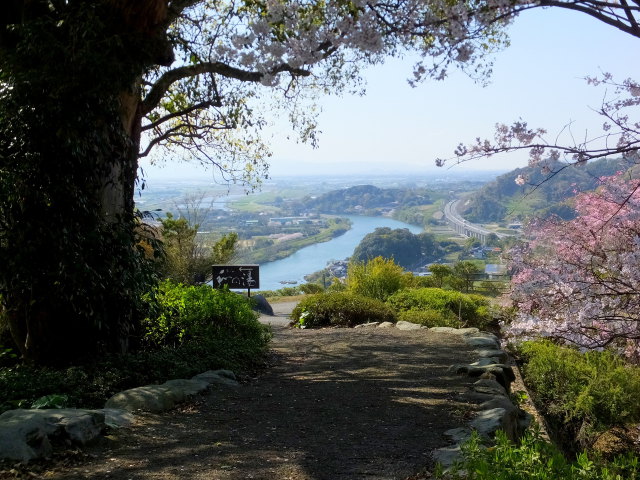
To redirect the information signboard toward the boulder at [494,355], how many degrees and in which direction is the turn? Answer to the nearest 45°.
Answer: approximately 45° to its left

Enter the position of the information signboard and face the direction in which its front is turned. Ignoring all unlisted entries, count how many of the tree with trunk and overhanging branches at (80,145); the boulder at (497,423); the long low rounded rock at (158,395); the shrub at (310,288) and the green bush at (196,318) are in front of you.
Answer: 4

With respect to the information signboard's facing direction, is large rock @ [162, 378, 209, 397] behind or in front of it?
in front

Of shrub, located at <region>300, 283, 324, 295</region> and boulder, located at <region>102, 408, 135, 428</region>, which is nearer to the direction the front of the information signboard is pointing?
the boulder

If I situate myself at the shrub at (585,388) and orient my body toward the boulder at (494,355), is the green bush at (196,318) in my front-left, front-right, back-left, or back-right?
front-left

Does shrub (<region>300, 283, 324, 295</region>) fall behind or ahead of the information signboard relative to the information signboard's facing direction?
behind

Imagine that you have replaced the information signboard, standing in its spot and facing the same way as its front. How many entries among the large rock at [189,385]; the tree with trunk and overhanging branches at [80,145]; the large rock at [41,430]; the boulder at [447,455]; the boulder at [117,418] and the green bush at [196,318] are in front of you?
6

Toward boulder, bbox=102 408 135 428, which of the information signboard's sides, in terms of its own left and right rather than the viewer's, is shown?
front

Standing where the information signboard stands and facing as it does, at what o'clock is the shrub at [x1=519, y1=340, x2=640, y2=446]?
The shrub is roughly at 11 o'clock from the information signboard.

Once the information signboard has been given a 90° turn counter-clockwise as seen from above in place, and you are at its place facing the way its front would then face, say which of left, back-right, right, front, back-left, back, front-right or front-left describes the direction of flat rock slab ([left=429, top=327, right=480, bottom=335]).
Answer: front-right

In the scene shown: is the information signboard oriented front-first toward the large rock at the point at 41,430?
yes

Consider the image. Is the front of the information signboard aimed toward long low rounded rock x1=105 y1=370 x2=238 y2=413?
yes

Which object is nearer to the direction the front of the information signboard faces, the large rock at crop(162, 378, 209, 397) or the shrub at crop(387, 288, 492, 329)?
the large rock

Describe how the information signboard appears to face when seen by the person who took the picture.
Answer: facing the viewer

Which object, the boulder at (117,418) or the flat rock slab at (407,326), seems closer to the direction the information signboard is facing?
the boulder

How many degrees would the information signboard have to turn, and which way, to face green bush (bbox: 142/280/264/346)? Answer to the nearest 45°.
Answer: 0° — it already faces it

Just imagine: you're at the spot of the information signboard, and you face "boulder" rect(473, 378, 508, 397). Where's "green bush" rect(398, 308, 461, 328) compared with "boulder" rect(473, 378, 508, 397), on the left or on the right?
left

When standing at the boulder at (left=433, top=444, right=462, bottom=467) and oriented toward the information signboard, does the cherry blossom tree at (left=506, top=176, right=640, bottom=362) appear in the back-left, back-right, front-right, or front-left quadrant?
front-right

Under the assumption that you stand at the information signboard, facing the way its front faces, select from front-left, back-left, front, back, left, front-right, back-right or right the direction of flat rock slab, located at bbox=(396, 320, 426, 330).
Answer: front-left

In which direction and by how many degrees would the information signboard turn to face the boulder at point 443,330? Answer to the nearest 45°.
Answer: approximately 45° to its left

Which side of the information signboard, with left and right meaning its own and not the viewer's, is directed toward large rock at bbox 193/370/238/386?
front
